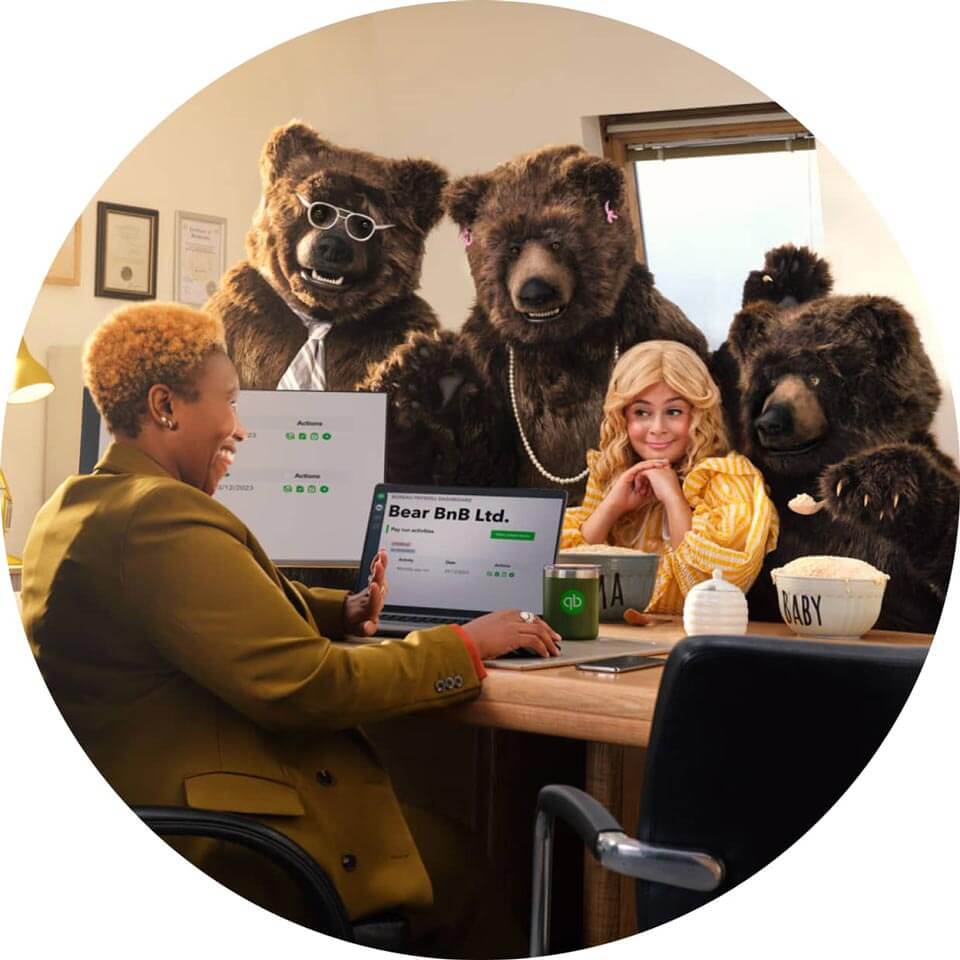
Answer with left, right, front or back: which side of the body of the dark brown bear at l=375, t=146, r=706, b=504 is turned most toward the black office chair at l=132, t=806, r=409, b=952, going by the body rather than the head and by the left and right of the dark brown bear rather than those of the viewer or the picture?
front

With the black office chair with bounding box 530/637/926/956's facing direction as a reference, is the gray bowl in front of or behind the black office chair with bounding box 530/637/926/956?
in front

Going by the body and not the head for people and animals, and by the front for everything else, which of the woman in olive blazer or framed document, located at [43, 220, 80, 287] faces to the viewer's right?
the woman in olive blazer

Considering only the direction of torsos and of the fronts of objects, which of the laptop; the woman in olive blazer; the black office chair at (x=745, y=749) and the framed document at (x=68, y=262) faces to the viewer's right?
the woman in olive blazer

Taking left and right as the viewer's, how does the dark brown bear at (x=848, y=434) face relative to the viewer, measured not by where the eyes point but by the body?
facing the viewer and to the left of the viewer

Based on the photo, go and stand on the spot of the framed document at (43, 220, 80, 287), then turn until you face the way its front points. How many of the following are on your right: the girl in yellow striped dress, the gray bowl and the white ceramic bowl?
0

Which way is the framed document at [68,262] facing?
toward the camera

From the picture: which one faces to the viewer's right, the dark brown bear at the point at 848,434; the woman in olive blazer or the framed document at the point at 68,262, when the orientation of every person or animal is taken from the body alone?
the woman in olive blazer

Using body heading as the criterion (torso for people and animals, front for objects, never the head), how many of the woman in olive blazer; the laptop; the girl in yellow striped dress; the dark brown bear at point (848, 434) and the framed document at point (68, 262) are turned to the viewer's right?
1

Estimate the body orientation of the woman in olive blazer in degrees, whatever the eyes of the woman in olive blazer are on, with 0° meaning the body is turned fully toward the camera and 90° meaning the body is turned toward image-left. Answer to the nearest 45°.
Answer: approximately 270°

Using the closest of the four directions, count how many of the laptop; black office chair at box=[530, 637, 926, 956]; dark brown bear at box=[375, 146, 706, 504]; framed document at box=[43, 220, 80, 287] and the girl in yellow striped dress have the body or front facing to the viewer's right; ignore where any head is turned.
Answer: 0

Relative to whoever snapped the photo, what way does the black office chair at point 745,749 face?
facing away from the viewer and to the left of the viewer

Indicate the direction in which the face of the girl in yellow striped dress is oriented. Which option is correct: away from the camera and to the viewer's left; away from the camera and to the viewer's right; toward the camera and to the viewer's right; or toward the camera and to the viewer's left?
toward the camera and to the viewer's left

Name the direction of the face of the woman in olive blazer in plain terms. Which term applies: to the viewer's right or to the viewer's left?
to the viewer's right

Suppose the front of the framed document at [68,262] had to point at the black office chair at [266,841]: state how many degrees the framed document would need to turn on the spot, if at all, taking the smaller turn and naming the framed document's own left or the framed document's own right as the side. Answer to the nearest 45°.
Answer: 0° — it already faces it
